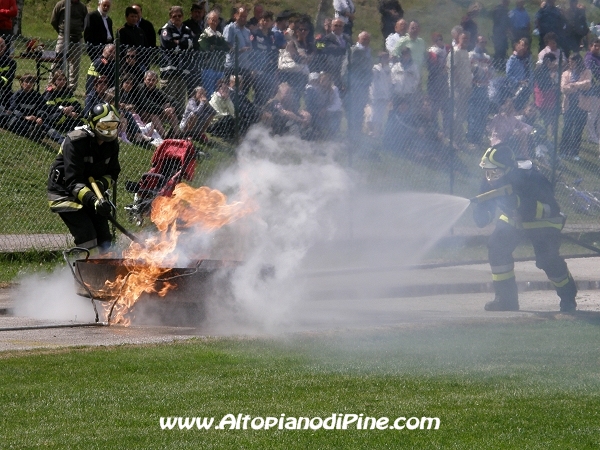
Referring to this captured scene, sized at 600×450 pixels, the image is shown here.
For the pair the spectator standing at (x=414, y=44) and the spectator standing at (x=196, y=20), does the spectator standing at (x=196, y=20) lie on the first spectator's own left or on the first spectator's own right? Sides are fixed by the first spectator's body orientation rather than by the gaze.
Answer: on the first spectator's own right

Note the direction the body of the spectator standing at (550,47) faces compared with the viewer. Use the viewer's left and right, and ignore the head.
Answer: facing the viewer

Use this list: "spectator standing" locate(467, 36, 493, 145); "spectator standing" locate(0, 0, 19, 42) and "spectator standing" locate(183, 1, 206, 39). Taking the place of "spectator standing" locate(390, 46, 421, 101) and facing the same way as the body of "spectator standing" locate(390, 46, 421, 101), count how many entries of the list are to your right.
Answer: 2

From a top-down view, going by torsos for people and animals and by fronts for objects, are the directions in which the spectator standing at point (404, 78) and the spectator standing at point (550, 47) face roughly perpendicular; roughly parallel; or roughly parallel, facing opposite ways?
roughly parallel

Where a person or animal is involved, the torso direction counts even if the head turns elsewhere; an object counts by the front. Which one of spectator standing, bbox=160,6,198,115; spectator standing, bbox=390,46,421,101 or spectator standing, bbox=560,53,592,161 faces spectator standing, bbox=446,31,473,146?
spectator standing, bbox=560,53,592,161

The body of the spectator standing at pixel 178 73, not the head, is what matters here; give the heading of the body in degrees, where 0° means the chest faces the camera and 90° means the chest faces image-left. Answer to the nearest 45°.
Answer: approximately 0°

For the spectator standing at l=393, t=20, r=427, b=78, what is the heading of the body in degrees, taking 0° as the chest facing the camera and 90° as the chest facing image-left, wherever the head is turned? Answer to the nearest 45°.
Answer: approximately 0°

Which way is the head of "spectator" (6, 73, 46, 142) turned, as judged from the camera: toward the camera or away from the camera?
toward the camera

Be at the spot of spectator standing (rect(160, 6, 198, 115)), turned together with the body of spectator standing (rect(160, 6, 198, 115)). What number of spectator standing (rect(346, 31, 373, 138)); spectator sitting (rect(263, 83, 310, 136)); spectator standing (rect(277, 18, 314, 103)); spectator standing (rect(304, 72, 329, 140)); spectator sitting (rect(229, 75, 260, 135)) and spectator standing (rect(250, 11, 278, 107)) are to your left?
6

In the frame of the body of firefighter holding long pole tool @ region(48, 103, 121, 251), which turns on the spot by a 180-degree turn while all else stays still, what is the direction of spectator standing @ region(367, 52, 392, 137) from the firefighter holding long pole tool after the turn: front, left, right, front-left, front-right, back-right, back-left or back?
right

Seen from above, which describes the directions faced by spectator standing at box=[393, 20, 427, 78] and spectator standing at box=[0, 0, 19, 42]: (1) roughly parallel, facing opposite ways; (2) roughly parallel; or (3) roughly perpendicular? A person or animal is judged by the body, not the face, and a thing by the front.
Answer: roughly parallel

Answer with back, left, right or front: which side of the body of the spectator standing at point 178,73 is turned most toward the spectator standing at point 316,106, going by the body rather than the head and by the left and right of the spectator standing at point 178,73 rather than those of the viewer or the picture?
left

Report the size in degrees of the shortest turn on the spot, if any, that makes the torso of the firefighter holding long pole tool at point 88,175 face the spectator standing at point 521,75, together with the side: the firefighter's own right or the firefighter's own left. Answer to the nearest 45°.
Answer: approximately 90° to the firefighter's own left

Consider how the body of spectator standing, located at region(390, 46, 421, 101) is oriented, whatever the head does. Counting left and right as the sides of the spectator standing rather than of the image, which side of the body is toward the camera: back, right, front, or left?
front

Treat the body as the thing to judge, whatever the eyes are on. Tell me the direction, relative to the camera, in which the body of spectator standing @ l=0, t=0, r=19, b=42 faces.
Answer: toward the camera
